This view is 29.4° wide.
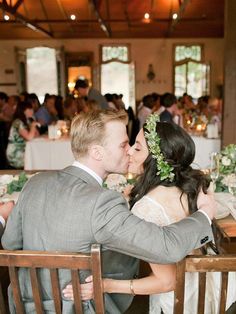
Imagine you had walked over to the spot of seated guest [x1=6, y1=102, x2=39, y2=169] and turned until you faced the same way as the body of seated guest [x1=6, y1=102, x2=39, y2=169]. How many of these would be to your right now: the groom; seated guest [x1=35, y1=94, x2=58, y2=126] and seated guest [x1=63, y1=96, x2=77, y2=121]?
1

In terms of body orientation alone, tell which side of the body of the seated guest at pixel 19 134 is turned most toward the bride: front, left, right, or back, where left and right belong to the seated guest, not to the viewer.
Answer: right

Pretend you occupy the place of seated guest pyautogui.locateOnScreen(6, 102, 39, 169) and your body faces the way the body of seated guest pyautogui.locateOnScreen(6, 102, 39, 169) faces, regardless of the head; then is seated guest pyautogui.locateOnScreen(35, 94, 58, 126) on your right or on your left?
on your left

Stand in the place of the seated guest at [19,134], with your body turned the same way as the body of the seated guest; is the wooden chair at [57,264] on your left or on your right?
on your right

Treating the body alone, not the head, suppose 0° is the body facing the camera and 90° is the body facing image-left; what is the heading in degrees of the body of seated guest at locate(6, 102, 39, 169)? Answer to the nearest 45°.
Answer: approximately 270°

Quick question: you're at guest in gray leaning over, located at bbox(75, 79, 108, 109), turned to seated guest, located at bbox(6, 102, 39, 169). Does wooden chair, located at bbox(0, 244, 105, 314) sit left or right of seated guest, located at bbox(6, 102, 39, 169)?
left

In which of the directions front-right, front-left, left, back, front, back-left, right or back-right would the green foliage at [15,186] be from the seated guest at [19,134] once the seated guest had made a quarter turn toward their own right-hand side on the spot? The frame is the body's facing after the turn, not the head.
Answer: front

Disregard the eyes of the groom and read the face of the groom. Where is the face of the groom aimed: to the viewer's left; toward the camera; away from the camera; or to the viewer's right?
to the viewer's right

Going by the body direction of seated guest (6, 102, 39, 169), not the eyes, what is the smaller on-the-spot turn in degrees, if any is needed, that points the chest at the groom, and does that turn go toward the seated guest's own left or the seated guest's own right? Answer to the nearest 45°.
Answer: approximately 90° to the seated guest's own right

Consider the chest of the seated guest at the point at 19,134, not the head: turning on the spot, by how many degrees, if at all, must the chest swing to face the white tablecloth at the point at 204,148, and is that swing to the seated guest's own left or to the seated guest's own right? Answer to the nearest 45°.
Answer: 0° — they already face it
